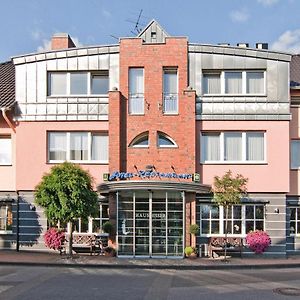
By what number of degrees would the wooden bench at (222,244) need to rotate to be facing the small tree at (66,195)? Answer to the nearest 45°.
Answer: approximately 45° to its right

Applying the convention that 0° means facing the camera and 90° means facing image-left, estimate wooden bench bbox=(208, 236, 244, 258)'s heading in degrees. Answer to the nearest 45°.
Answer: approximately 0°

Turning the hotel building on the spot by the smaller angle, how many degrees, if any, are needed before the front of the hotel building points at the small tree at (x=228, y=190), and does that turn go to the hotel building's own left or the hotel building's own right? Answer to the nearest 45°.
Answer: approximately 45° to the hotel building's own left

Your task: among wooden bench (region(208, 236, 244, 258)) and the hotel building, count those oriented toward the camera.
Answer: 2
